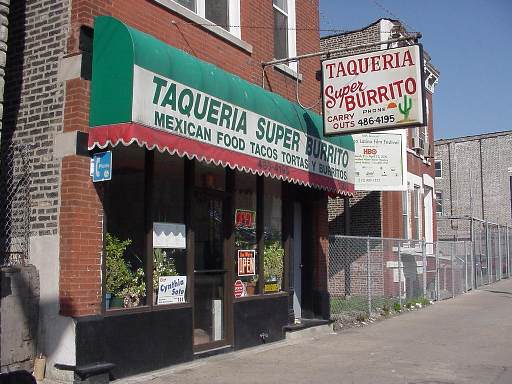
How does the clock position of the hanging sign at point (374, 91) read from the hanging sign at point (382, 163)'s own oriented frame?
the hanging sign at point (374, 91) is roughly at 12 o'clock from the hanging sign at point (382, 163).

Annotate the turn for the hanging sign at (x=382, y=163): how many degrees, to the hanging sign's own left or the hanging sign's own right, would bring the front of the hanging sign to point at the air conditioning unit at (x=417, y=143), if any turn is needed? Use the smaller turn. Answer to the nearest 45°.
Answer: approximately 180°

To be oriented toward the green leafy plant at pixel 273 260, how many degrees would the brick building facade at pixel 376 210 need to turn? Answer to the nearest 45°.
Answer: approximately 45° to its right

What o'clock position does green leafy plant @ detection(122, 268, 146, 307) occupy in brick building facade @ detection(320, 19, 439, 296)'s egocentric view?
The green leafy plant is roughly at 2 o'clock from the brick building facade.

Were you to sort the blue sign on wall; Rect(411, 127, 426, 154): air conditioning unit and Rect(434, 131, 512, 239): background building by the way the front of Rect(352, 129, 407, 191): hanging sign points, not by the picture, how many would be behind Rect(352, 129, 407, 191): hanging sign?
2

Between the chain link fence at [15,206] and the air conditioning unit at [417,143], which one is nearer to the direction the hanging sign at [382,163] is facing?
the chain link fence

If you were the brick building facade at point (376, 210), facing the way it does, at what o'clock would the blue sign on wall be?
The blue sign on wall is roughly at 2 o'clock from the brick building facade.

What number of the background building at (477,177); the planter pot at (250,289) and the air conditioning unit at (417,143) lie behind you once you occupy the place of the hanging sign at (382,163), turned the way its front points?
2

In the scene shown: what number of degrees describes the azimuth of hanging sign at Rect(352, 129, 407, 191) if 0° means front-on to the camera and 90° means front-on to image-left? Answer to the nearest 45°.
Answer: approximately 0°
